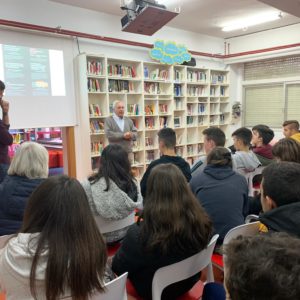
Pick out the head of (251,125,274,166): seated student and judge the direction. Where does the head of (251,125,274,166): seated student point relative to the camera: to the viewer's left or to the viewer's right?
to the viewer's left

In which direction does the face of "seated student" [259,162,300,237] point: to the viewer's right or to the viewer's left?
to the viewer's left

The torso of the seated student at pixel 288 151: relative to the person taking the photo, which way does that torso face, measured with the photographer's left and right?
facing away from the viewer and to the left of the viewer

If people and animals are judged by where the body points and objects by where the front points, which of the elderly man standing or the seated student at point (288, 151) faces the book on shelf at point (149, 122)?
the seated student

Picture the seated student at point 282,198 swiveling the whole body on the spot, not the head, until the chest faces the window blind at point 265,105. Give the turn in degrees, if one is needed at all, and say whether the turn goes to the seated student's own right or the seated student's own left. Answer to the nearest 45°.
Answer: approximately 45° to the seated student's own right

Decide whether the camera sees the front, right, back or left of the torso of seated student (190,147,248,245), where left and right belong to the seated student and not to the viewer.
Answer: back

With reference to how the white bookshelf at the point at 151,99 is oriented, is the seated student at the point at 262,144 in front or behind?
in front

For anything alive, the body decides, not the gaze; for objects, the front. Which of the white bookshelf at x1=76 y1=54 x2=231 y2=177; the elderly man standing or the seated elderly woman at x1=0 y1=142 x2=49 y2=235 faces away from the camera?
the seated elderly woman

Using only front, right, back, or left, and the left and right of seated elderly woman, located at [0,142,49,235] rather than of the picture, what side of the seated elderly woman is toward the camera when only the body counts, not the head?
back

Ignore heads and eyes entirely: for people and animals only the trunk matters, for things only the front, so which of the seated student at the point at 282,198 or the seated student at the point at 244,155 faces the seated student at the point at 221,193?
the seated student at the point at 282,198

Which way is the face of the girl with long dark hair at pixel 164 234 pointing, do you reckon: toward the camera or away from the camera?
away from the camera

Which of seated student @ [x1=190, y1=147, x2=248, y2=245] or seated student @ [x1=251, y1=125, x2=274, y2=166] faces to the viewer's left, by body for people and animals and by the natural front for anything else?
seated student @ [x1=251, y1=125, x2=274, y2=166]

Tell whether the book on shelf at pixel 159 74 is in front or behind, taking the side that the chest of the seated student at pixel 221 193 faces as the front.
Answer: in front

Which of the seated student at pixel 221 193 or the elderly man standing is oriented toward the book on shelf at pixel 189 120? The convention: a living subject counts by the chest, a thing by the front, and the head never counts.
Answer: the seated student

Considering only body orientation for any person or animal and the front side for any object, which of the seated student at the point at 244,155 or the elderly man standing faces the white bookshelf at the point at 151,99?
the seated student

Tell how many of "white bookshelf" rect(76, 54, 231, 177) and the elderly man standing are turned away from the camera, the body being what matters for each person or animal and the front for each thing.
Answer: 0

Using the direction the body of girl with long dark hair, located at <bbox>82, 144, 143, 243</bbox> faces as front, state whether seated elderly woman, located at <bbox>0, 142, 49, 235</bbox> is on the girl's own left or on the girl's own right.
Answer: on the girl's own left

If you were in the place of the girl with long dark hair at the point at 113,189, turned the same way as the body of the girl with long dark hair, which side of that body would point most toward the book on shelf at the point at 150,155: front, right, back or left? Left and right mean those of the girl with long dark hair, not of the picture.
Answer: front

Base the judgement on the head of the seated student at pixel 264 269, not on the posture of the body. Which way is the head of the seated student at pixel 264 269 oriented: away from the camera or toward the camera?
away from the camera
